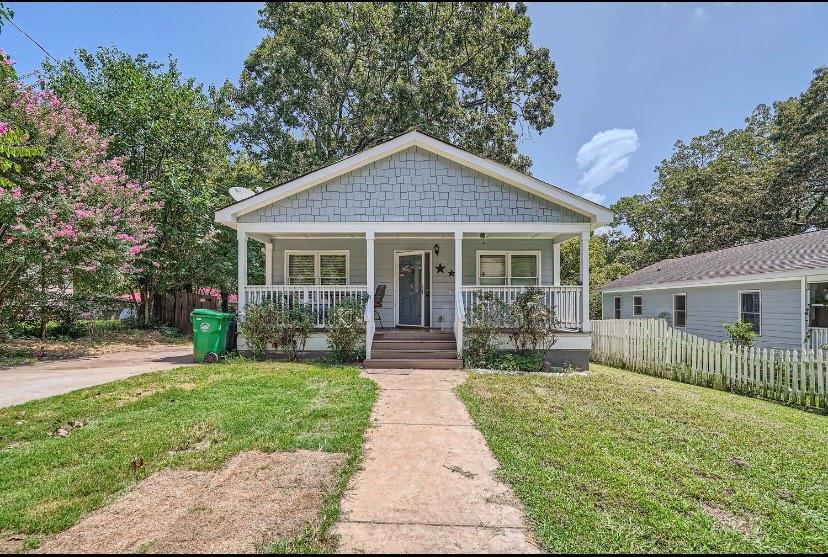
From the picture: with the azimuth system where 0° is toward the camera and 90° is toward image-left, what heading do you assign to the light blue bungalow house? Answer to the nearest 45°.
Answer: approximately 0°

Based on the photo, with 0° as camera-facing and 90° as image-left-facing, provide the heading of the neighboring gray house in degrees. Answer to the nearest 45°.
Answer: approximately 315°

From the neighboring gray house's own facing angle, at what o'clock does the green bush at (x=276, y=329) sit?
The green bush is roughly at 3 o'clock from the neighboring gray house.

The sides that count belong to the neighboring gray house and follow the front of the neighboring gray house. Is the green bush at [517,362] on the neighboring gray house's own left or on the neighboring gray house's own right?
on the neighboring gray house's own right

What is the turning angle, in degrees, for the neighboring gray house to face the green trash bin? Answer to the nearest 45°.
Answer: approximately 90° to its right

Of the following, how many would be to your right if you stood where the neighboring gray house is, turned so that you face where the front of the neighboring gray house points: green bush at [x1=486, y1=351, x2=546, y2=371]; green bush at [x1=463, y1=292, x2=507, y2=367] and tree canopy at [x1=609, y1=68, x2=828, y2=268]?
2

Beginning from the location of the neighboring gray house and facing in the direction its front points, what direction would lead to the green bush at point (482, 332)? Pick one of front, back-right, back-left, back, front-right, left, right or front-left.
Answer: right

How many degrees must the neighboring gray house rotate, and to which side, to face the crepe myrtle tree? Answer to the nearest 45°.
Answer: approximately 90° to its right

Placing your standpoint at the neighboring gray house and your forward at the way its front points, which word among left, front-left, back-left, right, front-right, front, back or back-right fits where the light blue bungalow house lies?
right

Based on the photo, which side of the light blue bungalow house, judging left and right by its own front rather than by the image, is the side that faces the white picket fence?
left

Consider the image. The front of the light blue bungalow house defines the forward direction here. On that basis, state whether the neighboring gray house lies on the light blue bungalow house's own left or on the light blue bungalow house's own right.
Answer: on the light blue bungalow house's own left

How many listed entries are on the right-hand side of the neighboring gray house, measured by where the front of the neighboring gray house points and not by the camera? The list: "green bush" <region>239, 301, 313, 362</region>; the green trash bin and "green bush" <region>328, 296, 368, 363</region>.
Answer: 3
